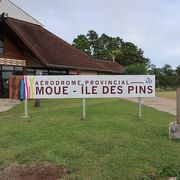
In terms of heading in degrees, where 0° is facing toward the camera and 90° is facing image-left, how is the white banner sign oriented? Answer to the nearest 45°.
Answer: approximately 0°

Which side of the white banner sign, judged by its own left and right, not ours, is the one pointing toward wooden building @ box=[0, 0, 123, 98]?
back
